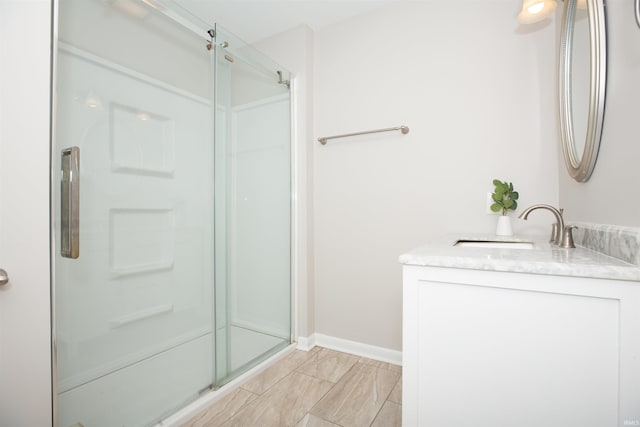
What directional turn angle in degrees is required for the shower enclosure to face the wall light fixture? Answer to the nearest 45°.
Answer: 0° — it already faces it

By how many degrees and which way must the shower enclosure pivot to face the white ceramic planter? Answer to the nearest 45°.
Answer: approximately 45° to its left

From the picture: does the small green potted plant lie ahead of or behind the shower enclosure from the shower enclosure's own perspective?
ahead

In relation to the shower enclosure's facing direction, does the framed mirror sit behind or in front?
in front

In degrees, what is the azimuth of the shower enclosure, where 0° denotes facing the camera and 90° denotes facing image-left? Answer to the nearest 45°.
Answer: approximately 315°
